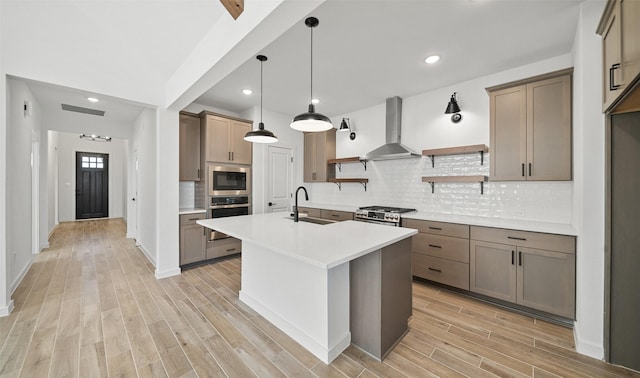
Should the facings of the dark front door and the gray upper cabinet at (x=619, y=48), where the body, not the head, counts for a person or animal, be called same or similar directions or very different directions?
very different directions

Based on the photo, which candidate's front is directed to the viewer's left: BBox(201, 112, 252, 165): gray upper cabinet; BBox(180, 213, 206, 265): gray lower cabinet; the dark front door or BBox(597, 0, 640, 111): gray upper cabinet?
BBox(597, 0, 640, 111): gray upper cabinet

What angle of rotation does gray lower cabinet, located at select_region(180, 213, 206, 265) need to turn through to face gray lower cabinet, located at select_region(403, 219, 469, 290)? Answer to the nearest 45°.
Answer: approximately 45° to its left

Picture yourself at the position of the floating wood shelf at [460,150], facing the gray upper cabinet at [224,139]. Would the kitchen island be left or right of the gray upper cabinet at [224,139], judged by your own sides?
left

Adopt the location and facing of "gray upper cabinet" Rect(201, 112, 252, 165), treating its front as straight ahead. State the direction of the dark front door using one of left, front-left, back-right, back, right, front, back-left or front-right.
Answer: back

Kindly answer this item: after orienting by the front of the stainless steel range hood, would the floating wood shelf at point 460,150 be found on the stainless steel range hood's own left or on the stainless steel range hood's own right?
on the stainless steel range hood's own left

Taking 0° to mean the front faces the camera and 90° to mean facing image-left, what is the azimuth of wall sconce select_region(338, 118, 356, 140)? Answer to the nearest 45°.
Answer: approximately 45°

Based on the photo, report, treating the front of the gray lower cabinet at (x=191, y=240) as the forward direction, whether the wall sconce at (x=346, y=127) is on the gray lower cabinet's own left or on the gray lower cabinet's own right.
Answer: on the gray lower cabinet's own left
